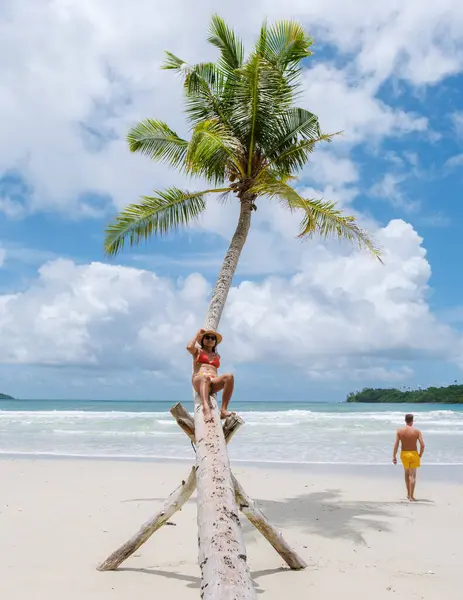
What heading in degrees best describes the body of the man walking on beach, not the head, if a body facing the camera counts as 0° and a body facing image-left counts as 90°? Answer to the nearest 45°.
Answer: approximately 180°

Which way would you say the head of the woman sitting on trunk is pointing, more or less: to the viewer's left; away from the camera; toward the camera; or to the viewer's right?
toward the camera

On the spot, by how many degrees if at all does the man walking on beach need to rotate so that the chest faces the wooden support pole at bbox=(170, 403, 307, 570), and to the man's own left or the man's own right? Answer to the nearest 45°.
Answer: approximately 180°

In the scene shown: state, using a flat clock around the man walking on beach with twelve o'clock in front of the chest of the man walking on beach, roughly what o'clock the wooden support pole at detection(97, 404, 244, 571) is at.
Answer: The wooden support pole is roughly at 7 o'clock from the man walking on beach.

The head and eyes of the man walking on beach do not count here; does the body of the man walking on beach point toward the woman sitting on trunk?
no
